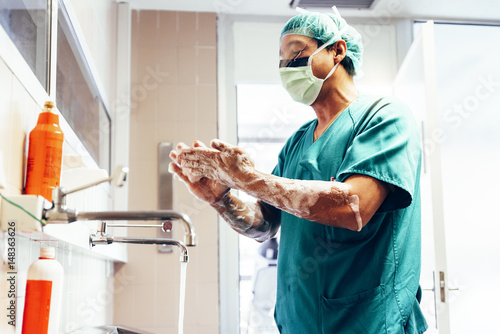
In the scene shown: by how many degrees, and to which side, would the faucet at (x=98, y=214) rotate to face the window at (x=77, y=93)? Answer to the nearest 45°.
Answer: approximately 90° to its left

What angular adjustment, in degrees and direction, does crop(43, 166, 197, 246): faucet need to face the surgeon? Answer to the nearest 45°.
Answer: approximately 45° to its left

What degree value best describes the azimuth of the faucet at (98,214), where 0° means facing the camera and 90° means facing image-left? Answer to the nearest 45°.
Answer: approximately 270°

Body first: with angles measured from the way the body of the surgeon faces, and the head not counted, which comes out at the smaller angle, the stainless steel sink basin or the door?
the stainless steel sink basin

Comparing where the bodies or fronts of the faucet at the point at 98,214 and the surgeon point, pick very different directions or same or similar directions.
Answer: very different directions

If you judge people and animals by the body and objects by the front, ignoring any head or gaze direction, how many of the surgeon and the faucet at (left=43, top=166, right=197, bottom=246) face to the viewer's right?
1

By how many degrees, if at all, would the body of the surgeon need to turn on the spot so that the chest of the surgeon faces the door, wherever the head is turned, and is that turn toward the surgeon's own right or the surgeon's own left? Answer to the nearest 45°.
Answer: approximately 180°
